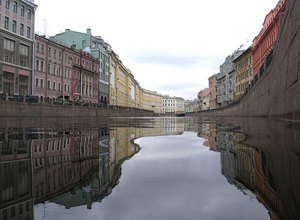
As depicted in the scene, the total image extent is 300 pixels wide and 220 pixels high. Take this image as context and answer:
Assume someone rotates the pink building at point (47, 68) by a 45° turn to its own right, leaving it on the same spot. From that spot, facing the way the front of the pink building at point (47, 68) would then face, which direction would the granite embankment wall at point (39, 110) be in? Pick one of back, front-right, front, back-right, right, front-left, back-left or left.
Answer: front

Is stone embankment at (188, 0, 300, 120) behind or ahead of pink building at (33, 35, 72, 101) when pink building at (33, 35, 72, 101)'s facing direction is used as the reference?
ahead

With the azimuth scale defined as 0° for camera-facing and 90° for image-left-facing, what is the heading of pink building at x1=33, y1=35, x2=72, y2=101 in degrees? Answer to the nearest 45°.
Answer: approximately 315°
